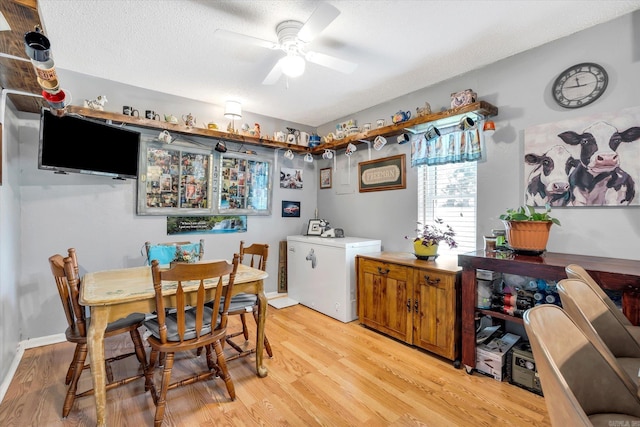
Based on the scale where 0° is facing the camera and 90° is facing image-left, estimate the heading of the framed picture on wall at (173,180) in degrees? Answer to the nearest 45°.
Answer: approximately 315°

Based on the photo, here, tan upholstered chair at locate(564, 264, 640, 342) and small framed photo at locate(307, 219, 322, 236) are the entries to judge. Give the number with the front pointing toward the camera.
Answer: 1

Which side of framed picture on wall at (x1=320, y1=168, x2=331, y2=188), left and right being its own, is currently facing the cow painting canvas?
left

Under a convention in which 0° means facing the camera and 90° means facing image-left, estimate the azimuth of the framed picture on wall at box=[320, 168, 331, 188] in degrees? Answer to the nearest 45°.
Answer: approximately 45°

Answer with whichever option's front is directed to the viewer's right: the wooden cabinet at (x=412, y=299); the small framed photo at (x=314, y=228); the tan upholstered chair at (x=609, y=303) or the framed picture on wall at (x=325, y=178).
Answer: the tan upholstered chair

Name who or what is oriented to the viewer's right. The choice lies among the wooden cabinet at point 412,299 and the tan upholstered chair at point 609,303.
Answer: the tan upholstered chair

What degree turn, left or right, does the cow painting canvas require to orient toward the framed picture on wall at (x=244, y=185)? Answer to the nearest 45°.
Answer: approximately 45° to its right
